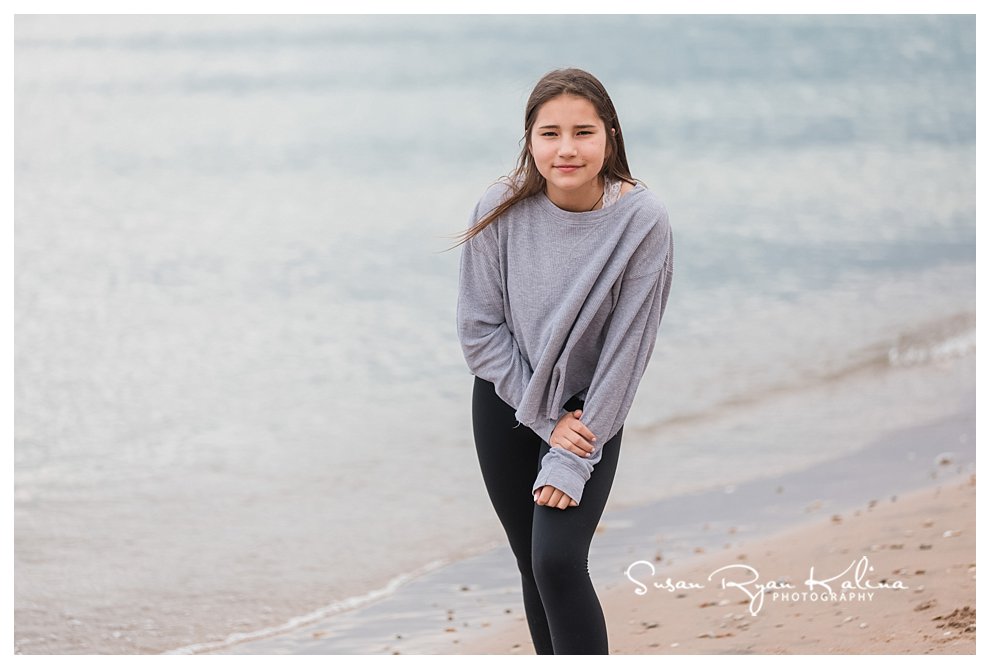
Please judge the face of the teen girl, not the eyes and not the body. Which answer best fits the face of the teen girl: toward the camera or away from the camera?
toward the camera

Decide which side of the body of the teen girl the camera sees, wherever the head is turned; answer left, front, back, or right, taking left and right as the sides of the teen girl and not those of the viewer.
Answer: front
